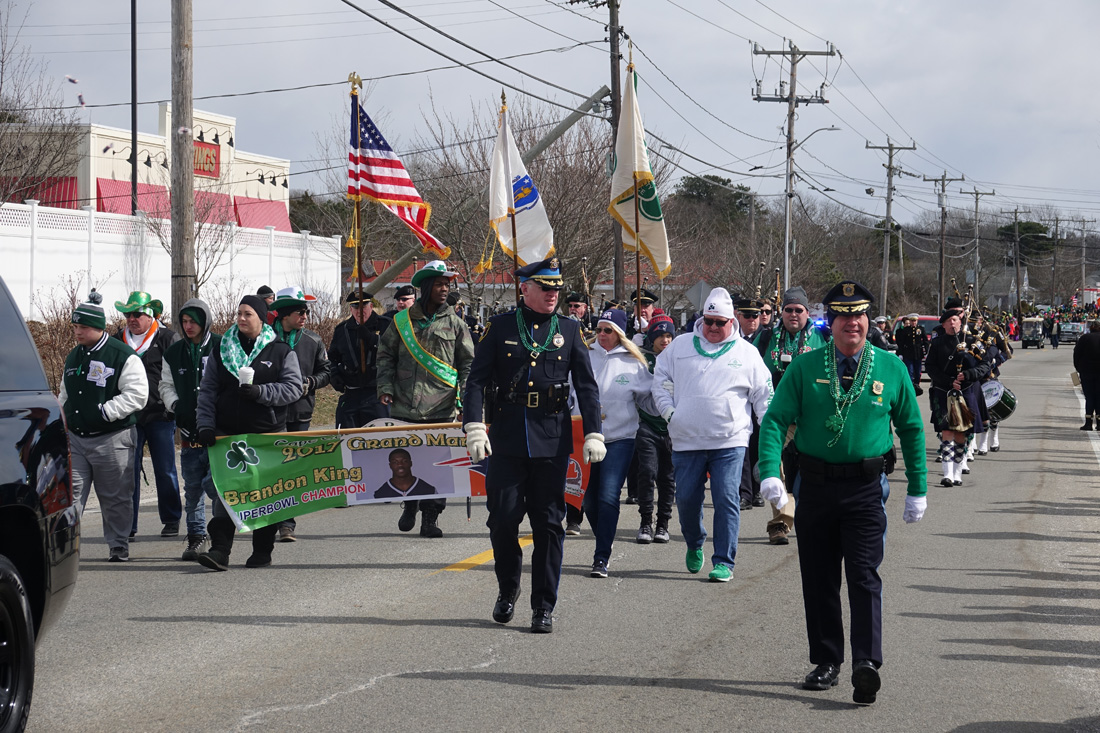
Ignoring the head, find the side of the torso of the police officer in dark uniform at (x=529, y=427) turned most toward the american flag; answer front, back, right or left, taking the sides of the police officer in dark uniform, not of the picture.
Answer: back

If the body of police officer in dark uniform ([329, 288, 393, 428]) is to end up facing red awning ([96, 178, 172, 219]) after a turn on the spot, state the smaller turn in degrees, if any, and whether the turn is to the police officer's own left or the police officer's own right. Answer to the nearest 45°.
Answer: approximately 180°

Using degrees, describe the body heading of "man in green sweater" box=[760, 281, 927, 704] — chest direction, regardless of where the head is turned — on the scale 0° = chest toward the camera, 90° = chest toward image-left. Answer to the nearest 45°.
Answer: approximately 0°

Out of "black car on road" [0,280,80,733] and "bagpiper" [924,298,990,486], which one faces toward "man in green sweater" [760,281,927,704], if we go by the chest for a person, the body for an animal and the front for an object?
the bagpiper

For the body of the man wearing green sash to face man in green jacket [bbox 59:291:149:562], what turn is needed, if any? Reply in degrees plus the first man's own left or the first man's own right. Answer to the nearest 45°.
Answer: approximately 90° to the first man's own right

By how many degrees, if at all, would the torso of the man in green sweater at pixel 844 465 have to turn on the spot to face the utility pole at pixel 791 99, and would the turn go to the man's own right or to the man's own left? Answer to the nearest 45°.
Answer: approximately 180°

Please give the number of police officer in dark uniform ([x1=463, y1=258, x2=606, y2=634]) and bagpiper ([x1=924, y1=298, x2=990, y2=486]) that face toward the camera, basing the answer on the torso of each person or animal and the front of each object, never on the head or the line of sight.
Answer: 2

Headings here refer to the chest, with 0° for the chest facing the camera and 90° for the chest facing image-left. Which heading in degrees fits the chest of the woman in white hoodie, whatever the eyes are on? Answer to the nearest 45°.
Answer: approximately 45°
